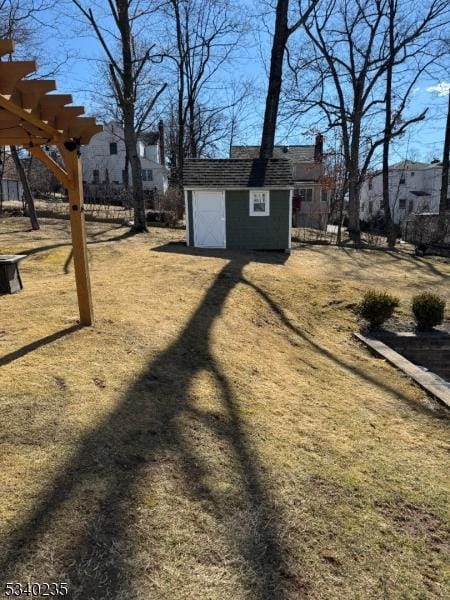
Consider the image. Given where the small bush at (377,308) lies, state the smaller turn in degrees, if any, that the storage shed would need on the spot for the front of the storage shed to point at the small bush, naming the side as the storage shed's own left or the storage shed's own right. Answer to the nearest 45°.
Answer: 0° — it already faces it

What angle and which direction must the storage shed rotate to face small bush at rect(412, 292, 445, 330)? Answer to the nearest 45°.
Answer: approximately 45° to its left

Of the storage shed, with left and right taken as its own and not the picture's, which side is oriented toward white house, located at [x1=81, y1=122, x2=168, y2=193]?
back

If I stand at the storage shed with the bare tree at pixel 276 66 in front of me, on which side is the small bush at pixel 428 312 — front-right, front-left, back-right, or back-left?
back-right

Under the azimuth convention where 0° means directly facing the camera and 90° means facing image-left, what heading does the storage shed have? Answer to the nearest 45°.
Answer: approximately 0°

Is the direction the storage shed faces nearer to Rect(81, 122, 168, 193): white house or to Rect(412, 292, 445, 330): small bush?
the small bush
